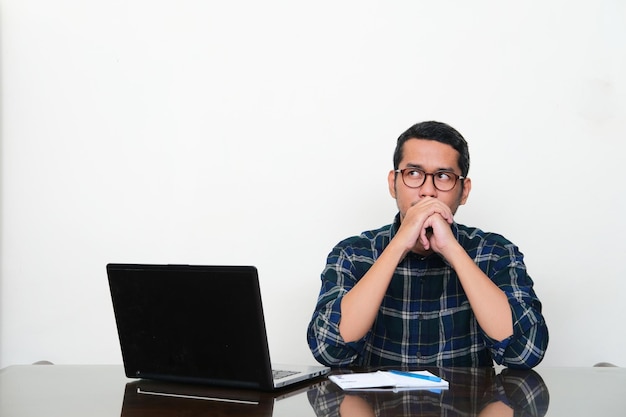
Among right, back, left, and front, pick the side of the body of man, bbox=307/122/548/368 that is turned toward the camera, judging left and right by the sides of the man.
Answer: front

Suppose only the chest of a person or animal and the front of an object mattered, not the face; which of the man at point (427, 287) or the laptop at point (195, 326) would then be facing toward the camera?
the man

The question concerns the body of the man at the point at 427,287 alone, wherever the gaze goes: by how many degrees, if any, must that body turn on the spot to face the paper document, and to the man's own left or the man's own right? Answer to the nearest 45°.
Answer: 0° — they already face it

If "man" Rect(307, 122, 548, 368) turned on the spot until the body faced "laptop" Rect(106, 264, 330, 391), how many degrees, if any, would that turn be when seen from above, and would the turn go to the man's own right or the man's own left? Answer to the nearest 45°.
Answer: approximately 45° to the man's own right

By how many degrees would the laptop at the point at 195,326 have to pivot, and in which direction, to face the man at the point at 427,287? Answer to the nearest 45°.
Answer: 0° — it already faces them

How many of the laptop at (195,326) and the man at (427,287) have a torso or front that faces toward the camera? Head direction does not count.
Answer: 1

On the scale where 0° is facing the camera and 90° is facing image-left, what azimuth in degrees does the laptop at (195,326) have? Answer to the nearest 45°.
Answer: approximately 225°

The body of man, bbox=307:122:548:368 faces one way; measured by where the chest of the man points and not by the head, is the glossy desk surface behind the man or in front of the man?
in front

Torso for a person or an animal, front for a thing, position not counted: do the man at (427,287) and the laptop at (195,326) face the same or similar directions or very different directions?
very different directions
